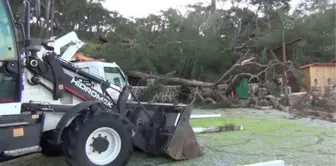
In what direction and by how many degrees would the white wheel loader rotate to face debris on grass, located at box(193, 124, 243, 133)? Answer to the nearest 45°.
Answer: approximately 45° to its left

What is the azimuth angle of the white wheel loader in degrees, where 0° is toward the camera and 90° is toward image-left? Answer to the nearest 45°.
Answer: approximately 270°

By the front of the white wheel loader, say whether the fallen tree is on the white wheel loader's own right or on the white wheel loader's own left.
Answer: on the white wheel loader's own left
